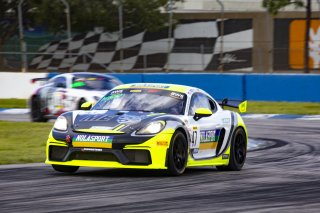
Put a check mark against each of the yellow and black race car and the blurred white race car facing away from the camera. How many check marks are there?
0

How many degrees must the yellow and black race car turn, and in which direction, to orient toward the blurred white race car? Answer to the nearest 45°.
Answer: approximately 135° to its right

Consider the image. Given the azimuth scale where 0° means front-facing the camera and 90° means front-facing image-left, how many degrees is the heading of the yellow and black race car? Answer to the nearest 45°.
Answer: approximately 45°

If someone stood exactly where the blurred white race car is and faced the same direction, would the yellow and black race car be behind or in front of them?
in front

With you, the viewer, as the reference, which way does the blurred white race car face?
facing the viewer and to the right of the viewer
